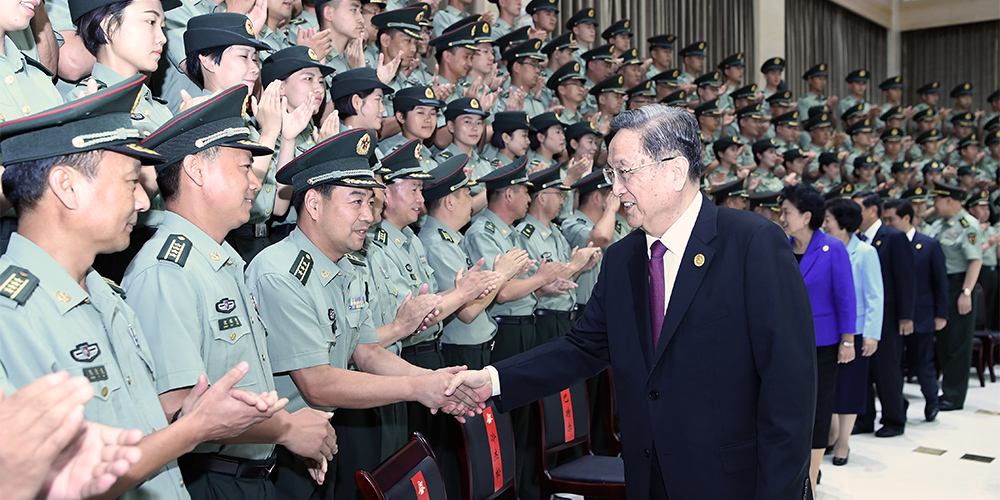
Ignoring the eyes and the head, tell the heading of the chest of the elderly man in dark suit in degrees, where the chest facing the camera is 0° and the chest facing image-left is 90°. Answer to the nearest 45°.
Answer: approximately 45°

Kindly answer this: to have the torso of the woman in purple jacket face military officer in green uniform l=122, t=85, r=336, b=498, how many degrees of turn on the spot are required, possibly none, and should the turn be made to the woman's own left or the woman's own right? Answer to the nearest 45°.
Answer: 0° — they already face them

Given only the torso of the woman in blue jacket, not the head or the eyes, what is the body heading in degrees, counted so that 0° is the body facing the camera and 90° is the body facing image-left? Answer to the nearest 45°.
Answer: approximately 90°

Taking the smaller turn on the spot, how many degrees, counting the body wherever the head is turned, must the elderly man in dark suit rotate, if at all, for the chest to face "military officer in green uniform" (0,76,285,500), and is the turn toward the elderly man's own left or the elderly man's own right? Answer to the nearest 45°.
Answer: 0° — they already face them

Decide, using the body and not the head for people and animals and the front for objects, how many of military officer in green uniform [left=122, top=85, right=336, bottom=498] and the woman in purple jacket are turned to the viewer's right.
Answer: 1

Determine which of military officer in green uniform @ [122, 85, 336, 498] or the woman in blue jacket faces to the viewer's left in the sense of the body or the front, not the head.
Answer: the woman in blue jacket

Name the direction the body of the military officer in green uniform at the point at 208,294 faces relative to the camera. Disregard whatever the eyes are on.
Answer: to the viewer's right

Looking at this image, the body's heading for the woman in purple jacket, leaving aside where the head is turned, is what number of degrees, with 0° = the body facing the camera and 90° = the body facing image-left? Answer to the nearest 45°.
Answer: approximately 45°
